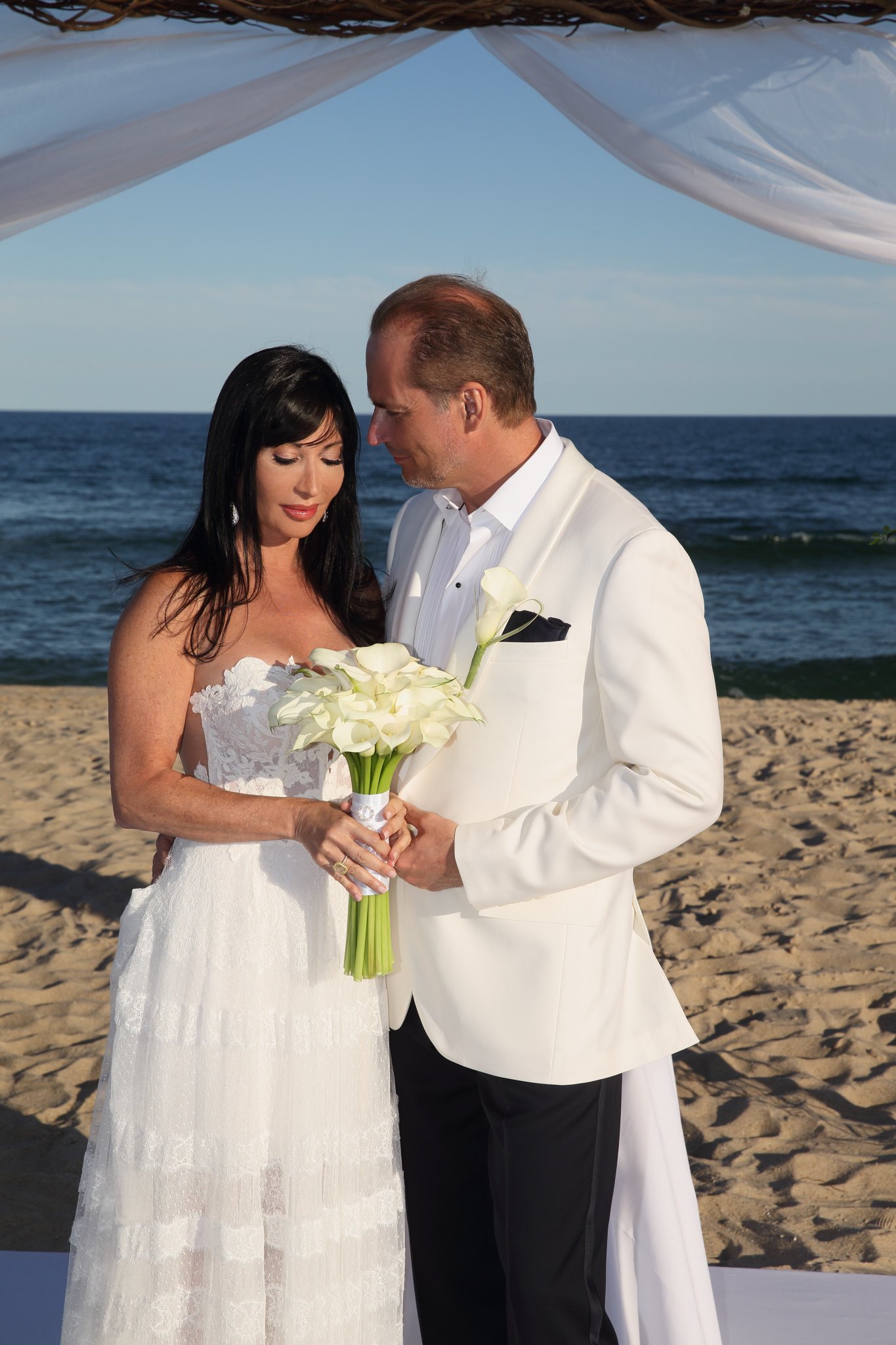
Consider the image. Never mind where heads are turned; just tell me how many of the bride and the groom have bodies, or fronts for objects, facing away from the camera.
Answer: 0

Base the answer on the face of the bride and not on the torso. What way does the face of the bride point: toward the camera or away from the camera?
toward the camera

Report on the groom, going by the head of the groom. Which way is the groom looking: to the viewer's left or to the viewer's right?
to the viewer's left

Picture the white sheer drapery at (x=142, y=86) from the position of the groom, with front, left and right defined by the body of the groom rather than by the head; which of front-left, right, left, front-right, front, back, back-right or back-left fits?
right

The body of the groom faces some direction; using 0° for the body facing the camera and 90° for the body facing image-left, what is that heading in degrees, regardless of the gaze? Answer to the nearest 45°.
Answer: approximately 45°

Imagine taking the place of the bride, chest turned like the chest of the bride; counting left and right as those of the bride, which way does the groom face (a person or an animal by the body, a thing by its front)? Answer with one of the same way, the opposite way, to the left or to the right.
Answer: to the right
